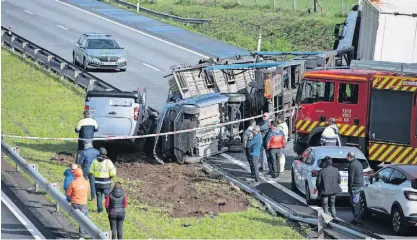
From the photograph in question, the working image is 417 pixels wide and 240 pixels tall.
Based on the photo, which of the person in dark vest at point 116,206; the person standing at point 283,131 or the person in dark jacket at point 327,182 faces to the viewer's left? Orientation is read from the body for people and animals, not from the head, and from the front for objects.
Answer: the person standing

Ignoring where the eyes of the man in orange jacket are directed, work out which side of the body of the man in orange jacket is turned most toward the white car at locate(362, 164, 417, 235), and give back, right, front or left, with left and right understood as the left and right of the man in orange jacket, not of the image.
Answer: right

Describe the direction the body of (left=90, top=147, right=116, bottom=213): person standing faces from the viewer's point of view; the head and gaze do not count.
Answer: away from the camera

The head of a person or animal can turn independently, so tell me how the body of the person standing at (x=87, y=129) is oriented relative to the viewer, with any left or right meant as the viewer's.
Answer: facing away from the viewer

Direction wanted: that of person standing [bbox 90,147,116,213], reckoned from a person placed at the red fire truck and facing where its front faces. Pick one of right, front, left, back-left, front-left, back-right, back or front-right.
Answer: front-left

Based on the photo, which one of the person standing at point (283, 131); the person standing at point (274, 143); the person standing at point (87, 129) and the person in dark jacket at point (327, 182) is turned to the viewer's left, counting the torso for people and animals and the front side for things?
the person standing at point (283, 131)

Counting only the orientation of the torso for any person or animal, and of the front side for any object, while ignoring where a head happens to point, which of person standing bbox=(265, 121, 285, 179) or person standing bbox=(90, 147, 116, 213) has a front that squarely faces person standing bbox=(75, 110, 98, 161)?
person standing bbox=(90, 147, 116, 213)

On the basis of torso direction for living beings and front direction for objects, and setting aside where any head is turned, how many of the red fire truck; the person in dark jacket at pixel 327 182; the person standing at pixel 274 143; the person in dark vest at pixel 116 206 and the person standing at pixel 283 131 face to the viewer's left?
2

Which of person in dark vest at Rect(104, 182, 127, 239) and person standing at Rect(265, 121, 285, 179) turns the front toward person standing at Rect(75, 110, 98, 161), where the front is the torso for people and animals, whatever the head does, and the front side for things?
the person in dark vest
